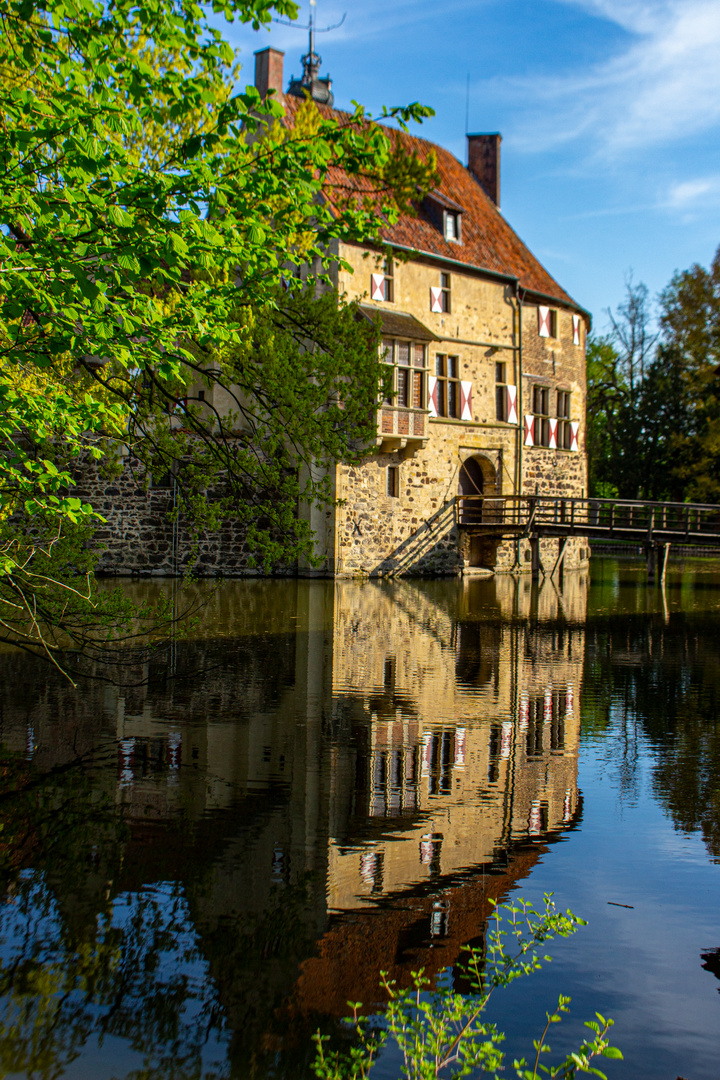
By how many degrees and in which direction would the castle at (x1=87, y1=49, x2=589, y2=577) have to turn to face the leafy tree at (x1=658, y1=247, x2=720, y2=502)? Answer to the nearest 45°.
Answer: approximately 90° to its left

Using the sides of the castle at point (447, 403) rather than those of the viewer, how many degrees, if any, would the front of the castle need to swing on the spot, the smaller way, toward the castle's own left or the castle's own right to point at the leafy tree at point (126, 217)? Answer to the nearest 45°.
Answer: approximately 45° to the castle's own right

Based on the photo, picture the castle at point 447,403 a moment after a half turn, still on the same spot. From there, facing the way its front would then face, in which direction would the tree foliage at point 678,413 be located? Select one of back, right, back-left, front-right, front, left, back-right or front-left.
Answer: right

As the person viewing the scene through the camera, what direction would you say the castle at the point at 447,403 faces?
facing the viewer and to the right of the viewer
